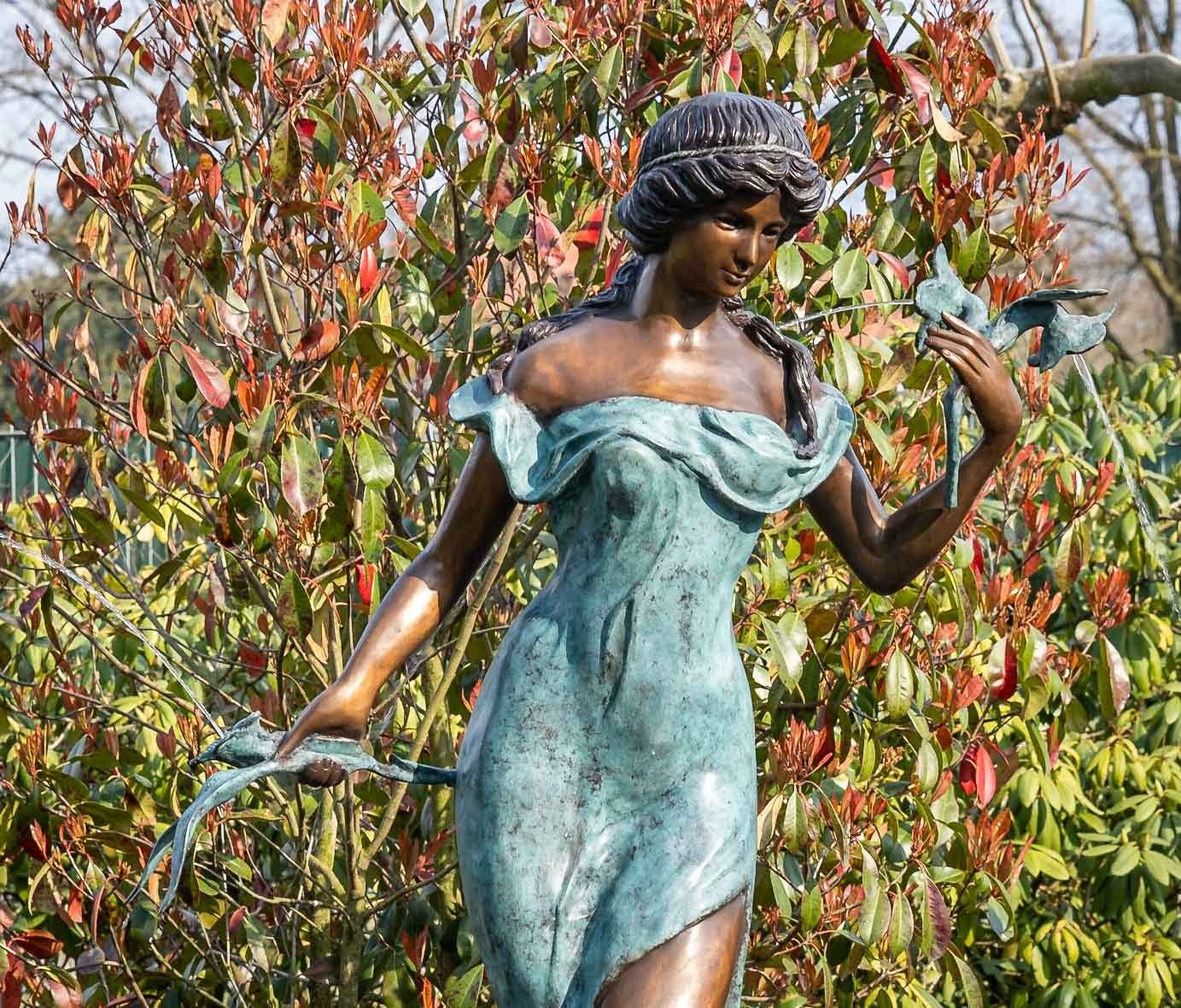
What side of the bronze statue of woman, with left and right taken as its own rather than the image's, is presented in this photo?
front
